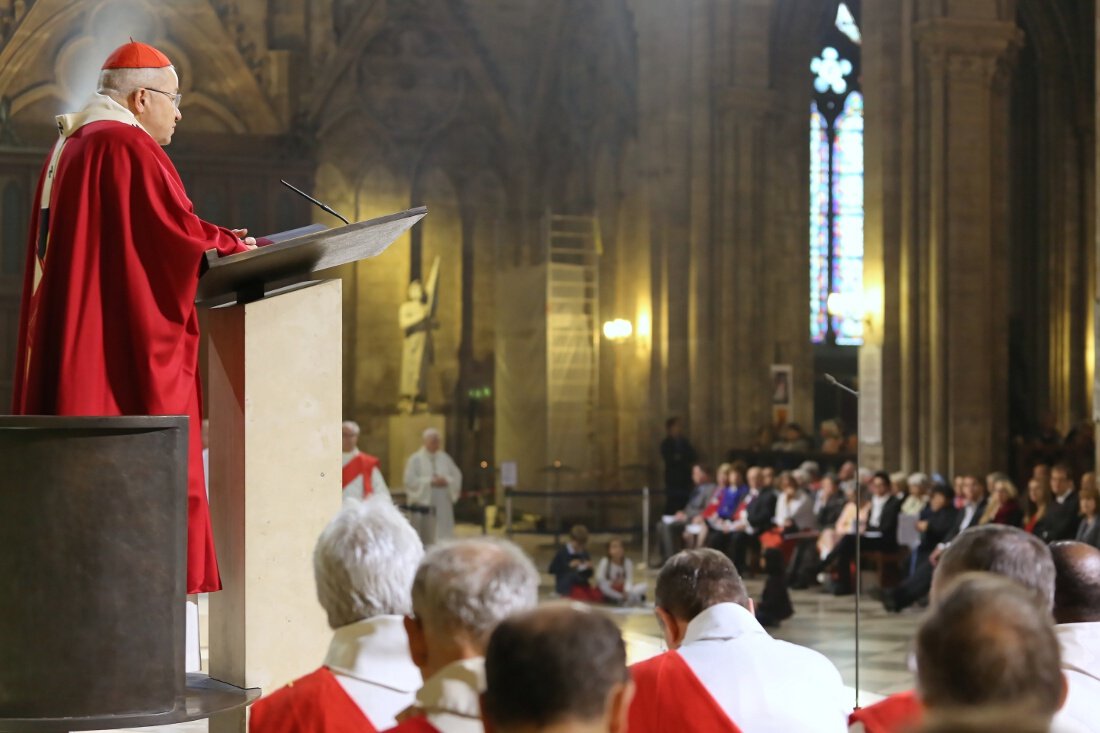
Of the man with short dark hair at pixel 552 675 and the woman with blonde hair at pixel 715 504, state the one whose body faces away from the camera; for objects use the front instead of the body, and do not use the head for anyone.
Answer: the man with short dark hair

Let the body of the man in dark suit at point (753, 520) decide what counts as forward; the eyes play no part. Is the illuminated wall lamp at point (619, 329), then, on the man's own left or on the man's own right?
on the man's own right

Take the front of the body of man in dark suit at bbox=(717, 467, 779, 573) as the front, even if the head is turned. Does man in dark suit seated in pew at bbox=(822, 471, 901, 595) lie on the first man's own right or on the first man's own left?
on the first man's own left

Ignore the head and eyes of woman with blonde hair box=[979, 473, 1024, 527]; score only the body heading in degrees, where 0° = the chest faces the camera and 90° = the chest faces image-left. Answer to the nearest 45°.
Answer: approximately 45°

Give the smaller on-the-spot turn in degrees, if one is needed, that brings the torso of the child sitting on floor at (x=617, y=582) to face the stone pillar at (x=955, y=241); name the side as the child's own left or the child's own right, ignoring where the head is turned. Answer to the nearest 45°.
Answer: approximately 135° to the child's own left

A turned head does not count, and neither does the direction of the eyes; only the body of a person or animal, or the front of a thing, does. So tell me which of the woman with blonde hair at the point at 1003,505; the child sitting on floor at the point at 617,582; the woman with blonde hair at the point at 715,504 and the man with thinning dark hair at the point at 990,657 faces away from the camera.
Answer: the man with thinning dark hair

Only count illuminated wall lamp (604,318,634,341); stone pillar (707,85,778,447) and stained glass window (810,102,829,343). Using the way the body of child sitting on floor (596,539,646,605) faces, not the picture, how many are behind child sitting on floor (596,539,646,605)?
3

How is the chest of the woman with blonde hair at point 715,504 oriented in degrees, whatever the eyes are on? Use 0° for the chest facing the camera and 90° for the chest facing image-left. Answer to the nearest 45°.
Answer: approximately 45°

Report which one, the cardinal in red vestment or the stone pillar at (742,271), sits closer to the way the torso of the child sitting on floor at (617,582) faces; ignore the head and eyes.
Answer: the cardinal in red vestment

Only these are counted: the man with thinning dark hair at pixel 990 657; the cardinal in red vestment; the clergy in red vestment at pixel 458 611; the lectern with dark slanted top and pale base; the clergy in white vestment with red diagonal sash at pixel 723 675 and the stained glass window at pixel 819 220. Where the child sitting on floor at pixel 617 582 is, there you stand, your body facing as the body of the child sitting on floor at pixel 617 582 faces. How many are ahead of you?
5

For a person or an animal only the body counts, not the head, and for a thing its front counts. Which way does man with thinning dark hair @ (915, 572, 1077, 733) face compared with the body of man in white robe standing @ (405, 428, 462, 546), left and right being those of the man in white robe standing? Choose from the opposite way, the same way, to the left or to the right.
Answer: the opposite way

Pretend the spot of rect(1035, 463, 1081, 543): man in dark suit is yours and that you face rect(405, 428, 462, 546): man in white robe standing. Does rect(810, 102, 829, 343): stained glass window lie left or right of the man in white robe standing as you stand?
right

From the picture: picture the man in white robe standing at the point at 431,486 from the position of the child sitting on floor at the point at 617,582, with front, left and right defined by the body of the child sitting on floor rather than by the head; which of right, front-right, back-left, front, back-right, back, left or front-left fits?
back-right

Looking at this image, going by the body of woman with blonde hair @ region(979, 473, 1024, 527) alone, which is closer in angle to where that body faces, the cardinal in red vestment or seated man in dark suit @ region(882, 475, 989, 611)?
the cardinal in red vestment
